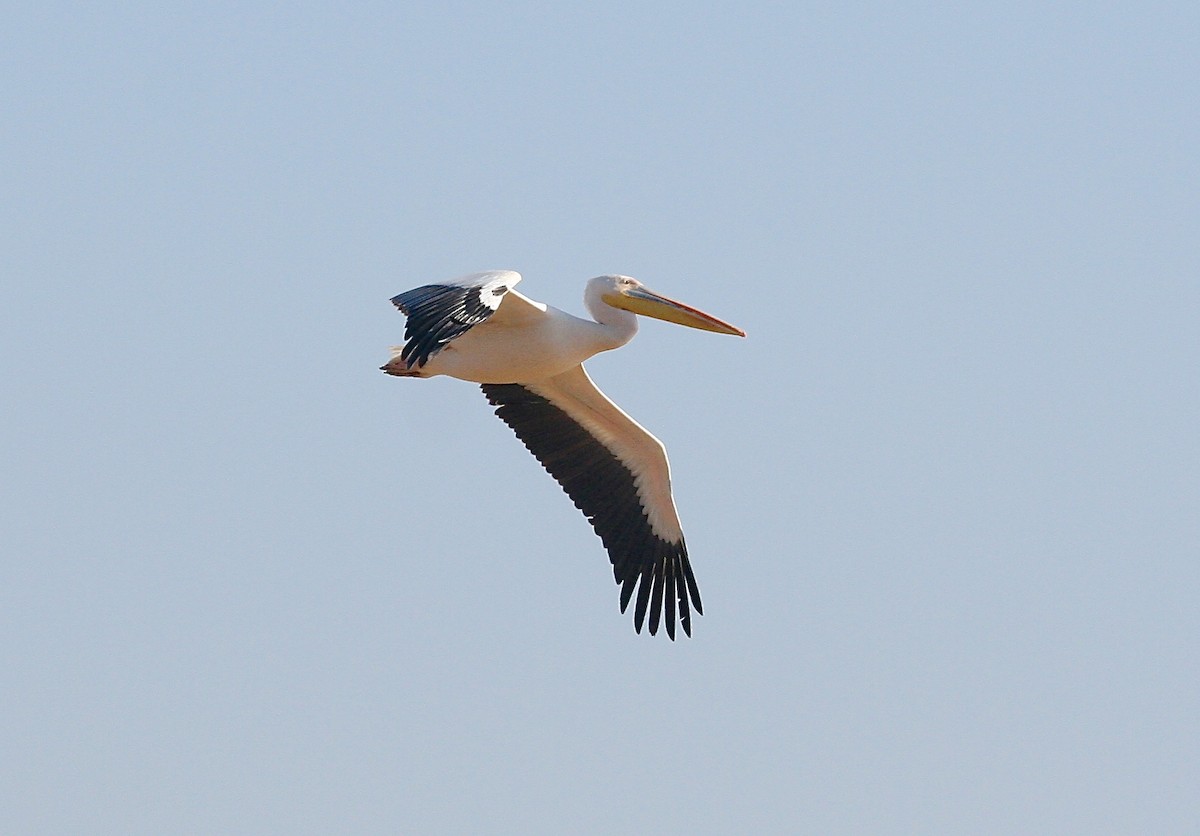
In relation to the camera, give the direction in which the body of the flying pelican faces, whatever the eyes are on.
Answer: to the viewer's right
